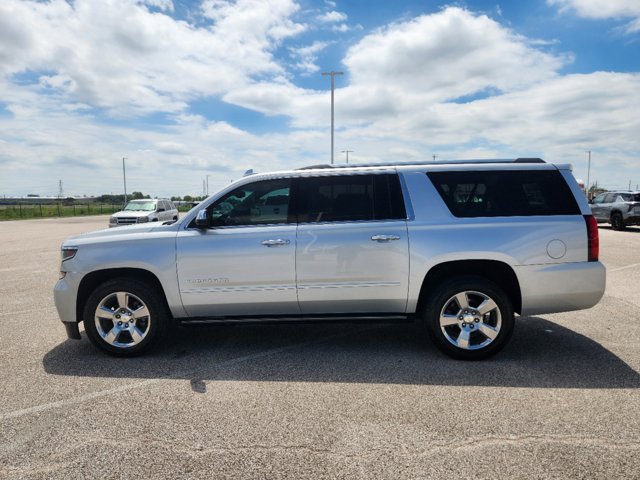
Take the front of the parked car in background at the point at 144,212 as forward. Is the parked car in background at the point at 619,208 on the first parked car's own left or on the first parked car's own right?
on the first parked car's own left

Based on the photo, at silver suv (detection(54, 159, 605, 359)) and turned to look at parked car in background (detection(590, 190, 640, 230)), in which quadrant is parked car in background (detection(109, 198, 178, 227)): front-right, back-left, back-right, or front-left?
front-left

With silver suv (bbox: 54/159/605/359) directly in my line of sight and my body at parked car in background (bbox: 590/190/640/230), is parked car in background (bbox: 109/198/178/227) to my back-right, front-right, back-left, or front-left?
front-right

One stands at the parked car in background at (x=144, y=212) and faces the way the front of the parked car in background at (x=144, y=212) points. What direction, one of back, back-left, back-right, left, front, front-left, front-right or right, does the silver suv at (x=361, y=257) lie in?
front-left

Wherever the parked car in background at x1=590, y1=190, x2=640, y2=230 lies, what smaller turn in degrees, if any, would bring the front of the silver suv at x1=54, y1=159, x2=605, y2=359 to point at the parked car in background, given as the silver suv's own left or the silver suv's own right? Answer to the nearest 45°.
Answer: approximately 135° to the silver suv's own right

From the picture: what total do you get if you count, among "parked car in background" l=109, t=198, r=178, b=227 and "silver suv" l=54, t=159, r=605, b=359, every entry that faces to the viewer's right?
0

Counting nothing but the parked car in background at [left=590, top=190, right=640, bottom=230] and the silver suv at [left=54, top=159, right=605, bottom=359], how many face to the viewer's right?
0

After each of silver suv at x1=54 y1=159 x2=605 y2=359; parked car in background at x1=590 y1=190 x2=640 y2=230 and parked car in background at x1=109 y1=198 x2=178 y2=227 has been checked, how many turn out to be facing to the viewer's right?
0

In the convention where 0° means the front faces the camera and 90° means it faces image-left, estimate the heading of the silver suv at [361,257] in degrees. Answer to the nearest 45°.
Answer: approximately 90°

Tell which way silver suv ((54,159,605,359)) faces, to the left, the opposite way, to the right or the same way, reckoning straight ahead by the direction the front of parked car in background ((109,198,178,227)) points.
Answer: to the right

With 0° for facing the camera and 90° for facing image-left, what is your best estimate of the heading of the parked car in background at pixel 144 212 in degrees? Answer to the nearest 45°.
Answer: approximately 45°

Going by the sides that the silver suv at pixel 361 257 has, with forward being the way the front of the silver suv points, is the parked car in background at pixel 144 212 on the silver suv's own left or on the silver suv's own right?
on the silver suv's own right
